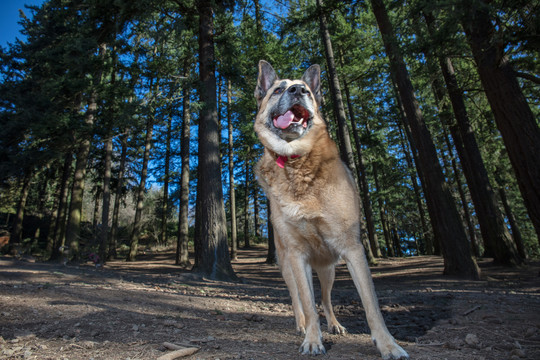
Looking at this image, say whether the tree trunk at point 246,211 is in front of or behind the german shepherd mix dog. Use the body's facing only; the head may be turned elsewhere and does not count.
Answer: behind

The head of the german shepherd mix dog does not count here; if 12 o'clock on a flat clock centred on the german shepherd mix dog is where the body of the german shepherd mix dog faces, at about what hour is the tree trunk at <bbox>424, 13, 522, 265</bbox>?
The tree trunk is roughly at 7 o'clock from the german shepherd mix dog.

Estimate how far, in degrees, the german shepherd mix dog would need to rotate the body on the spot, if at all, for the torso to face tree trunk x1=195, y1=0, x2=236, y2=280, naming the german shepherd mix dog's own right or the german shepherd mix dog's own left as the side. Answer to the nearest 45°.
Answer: approximately 135° to the german shepherd mix dog's own right

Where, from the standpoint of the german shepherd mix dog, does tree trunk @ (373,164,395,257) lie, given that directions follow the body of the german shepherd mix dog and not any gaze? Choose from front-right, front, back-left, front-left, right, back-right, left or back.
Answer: back

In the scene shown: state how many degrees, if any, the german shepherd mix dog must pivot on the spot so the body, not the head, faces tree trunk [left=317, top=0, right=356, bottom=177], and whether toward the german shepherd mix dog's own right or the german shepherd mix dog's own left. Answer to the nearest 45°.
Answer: approximately 180°

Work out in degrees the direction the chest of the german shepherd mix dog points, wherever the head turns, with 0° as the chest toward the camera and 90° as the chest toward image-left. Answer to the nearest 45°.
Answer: approximately 0°

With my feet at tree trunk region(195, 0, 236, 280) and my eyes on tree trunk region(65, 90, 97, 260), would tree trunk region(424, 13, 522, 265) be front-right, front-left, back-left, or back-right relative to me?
back-right

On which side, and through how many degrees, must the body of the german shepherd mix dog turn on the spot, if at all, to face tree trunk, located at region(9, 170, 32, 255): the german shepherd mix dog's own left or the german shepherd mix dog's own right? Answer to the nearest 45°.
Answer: approximately 135° to the german shepherd mix dog's own right
